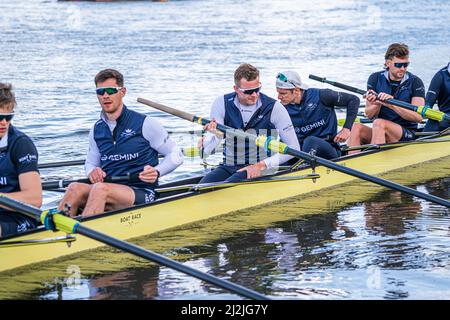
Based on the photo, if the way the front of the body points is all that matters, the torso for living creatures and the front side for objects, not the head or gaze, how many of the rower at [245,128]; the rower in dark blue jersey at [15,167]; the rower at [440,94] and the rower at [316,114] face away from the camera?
0

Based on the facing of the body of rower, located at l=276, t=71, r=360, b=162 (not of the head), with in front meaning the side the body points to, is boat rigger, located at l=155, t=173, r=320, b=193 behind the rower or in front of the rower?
in front

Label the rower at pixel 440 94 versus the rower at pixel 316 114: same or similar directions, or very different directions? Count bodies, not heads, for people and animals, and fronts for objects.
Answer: same or similar directions

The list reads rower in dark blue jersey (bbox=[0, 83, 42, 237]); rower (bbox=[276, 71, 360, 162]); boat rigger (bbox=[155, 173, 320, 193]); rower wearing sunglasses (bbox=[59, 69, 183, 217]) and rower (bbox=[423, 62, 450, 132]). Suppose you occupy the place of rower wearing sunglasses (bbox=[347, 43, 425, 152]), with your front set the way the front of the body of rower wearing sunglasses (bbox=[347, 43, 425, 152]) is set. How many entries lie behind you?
1

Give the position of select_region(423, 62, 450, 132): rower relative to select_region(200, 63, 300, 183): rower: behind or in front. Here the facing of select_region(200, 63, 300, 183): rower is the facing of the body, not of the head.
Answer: behind

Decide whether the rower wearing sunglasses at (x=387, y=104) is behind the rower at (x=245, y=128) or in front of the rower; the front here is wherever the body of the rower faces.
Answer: behind

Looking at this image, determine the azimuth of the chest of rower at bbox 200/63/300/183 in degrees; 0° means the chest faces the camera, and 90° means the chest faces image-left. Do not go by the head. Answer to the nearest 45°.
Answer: approximately 45°

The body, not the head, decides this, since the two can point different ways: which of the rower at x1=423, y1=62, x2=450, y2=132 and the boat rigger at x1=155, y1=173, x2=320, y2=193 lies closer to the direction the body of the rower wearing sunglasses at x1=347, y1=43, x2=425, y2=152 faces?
the boat rigger

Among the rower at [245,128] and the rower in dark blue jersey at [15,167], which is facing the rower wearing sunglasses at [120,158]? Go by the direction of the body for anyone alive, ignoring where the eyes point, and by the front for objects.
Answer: the rower

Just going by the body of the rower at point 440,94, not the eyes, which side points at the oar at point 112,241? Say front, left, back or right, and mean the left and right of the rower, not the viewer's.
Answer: front

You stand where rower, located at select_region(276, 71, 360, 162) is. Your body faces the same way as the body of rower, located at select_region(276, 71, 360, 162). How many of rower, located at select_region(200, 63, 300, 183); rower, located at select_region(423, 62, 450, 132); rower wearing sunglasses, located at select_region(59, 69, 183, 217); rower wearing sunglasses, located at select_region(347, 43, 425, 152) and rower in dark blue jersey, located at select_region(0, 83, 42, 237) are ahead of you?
3

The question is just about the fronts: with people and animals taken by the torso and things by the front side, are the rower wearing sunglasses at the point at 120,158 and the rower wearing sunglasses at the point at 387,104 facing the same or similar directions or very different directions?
same or similar directions
